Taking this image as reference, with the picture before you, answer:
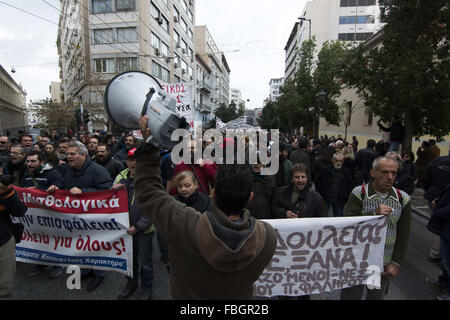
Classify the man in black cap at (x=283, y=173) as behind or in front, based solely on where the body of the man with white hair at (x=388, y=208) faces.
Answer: behind

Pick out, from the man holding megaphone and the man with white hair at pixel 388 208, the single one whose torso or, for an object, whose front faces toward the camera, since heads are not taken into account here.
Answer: the man with white hair

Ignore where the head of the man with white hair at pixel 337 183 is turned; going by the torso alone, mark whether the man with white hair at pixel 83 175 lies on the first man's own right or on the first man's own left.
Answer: on the first man's own right

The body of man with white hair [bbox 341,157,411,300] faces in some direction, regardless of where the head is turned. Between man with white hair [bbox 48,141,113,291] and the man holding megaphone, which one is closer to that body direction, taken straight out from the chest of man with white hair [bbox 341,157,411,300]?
the man holding megaphone

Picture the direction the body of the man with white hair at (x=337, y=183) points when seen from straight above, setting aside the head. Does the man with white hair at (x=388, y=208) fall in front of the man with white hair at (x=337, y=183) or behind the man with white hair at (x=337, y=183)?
in front

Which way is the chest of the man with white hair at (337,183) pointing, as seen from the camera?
toward the camera

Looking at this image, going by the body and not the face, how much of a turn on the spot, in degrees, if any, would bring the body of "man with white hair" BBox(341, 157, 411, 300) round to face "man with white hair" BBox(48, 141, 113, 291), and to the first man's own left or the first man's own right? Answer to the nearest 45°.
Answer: approximately 90° to the first man's own right

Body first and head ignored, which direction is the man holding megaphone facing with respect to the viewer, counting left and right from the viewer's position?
facing away from the viewer

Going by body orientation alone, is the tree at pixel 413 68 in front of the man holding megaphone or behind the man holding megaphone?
in front

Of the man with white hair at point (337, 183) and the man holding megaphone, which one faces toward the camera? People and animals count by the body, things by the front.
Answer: the man with white hair

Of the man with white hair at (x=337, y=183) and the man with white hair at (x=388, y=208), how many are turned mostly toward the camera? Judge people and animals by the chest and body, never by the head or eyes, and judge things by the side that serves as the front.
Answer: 2

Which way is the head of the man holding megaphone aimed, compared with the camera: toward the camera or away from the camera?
away from the camera

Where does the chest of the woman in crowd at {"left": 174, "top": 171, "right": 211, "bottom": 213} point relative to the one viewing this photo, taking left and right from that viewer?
facing the viewer and to the left of the viewer

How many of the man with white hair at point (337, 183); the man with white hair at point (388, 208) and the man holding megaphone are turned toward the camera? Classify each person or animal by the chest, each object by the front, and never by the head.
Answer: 2
